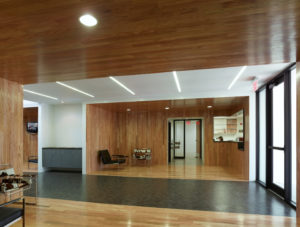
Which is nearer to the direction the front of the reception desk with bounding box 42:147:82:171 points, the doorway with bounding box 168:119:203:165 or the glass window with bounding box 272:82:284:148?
the glass window

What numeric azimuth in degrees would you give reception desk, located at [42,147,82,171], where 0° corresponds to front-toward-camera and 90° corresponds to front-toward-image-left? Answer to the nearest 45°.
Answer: approximately 0°

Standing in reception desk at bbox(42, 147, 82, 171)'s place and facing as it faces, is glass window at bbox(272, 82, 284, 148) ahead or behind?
ahead

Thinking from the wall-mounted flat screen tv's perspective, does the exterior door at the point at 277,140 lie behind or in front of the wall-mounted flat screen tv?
in front

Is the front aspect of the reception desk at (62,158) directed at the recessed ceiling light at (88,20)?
yes
